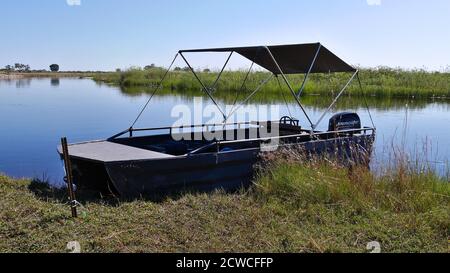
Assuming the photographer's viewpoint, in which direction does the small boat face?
facing the viewer and to the left of the viewer
